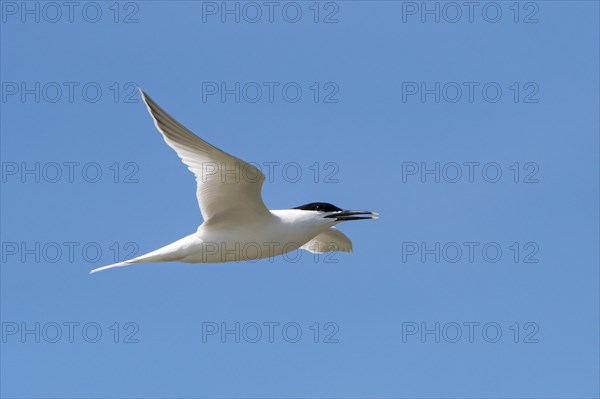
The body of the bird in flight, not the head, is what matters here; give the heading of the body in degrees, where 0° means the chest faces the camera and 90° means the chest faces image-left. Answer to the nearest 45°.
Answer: approximately 270°
